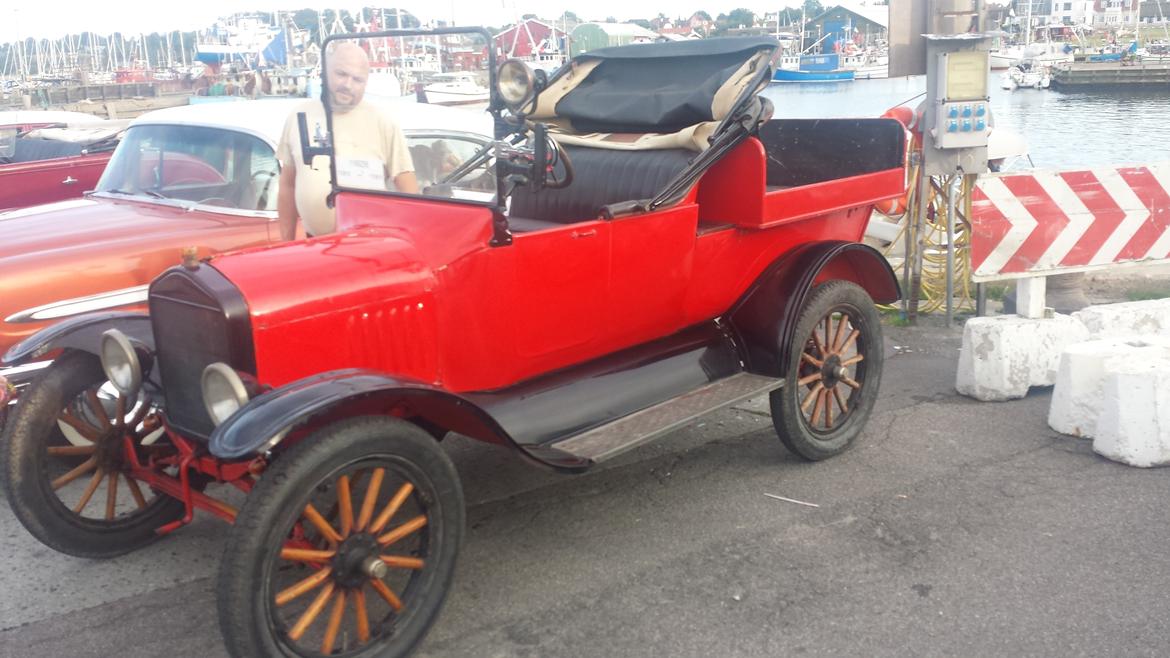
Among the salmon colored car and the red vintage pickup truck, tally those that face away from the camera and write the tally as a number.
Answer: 0

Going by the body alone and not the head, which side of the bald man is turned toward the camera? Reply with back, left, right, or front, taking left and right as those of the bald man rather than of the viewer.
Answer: front

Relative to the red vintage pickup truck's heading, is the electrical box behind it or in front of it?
behind

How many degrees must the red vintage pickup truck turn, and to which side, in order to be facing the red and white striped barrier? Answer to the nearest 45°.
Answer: approximately 180°

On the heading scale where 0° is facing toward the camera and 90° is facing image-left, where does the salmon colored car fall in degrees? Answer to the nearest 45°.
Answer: approximately 45°

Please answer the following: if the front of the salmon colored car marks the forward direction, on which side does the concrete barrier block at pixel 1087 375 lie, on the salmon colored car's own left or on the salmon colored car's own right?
on the salmon colored car's own left

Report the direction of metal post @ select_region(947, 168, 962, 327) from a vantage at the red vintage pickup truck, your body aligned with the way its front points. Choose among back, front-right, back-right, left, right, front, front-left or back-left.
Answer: back

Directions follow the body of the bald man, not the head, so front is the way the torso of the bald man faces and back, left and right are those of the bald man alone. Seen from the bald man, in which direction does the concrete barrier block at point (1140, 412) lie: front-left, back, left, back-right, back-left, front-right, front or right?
left

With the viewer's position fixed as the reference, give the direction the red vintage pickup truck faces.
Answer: facing the viewer and to the left of the viewer
